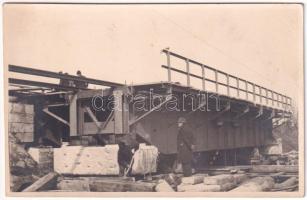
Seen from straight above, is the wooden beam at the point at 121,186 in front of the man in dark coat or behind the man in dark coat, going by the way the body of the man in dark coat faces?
in front

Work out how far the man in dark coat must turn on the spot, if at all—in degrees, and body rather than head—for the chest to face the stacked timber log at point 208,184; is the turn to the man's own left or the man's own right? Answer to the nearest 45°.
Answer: approximately 45° to the man's own left

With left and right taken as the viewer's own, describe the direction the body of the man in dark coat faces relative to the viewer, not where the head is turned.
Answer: facing the viewer and to the left of the viewer

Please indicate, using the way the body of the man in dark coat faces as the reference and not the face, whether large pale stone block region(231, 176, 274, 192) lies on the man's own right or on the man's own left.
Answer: on the man's own left
